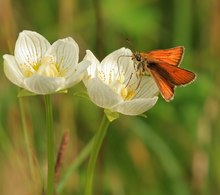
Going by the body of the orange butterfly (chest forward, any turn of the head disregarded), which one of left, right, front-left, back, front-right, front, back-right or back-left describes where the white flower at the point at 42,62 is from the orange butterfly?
front

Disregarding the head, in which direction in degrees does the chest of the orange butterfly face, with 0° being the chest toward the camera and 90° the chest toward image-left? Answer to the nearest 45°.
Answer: approximately 90°
